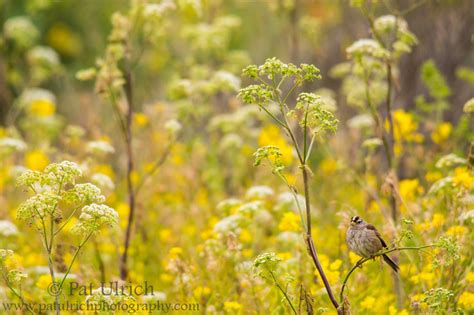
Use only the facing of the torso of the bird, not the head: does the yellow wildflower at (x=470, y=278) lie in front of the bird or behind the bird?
behind

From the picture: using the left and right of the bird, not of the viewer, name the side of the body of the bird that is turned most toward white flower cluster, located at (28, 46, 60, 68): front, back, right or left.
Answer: right

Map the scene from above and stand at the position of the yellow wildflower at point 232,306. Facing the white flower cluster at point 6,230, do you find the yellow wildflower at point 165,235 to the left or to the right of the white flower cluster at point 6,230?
right

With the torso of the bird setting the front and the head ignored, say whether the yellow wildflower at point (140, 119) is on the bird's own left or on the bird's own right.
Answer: on the bird's own right

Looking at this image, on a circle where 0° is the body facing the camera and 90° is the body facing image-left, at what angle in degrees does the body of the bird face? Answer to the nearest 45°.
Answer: approximately 45°

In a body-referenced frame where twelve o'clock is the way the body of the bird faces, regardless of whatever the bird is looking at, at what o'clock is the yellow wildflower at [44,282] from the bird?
The yellow wildflower is roughly at 2 o'clock from the bird.

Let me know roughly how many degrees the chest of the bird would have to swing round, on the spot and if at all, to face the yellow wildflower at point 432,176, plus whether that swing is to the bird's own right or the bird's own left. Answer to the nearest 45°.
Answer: approximately 135° to the bird's own right

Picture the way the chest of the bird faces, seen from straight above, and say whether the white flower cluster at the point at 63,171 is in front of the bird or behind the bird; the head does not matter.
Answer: in front
